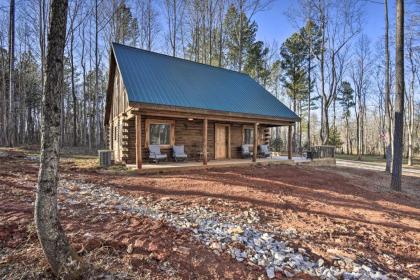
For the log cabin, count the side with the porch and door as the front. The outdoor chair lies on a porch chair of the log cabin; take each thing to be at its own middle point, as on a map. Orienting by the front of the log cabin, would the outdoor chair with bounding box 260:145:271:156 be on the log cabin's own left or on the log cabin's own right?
on the log cabin's own left

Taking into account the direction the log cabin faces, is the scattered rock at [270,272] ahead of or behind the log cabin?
ahead

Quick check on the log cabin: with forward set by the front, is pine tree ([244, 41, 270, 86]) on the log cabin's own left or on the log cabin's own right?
on the log cabin's own left

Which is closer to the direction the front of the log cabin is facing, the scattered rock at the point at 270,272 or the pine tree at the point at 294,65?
the scattered rock

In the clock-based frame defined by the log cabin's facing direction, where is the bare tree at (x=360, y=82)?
The bare tree is roughly at 9 o'clock from the log cabin.

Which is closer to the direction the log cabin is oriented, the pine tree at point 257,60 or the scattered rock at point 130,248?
the scattered rock

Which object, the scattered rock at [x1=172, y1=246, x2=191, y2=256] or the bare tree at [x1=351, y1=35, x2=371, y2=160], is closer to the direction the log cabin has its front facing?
the scattered rock

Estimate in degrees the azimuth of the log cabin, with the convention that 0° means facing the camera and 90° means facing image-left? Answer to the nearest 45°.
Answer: approximately 315°

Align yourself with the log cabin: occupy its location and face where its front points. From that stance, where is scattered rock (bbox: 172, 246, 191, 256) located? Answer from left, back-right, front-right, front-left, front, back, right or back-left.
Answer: front-right

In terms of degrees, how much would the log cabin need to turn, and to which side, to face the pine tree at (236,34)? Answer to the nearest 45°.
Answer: approximately 135° to its left

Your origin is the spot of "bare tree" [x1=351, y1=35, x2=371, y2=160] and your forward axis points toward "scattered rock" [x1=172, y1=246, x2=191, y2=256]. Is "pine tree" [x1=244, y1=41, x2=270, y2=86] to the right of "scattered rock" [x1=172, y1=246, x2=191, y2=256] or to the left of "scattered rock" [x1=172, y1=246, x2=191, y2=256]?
right

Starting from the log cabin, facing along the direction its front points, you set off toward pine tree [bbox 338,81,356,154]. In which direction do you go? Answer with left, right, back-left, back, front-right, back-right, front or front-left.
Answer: left

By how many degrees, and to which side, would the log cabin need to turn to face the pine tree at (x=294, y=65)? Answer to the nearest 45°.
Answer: approximately 90° to its left

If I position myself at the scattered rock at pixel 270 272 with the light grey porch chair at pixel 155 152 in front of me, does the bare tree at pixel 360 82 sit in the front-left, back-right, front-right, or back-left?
front-right

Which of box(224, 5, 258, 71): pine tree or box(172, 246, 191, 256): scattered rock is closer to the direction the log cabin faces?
the scattered rock
